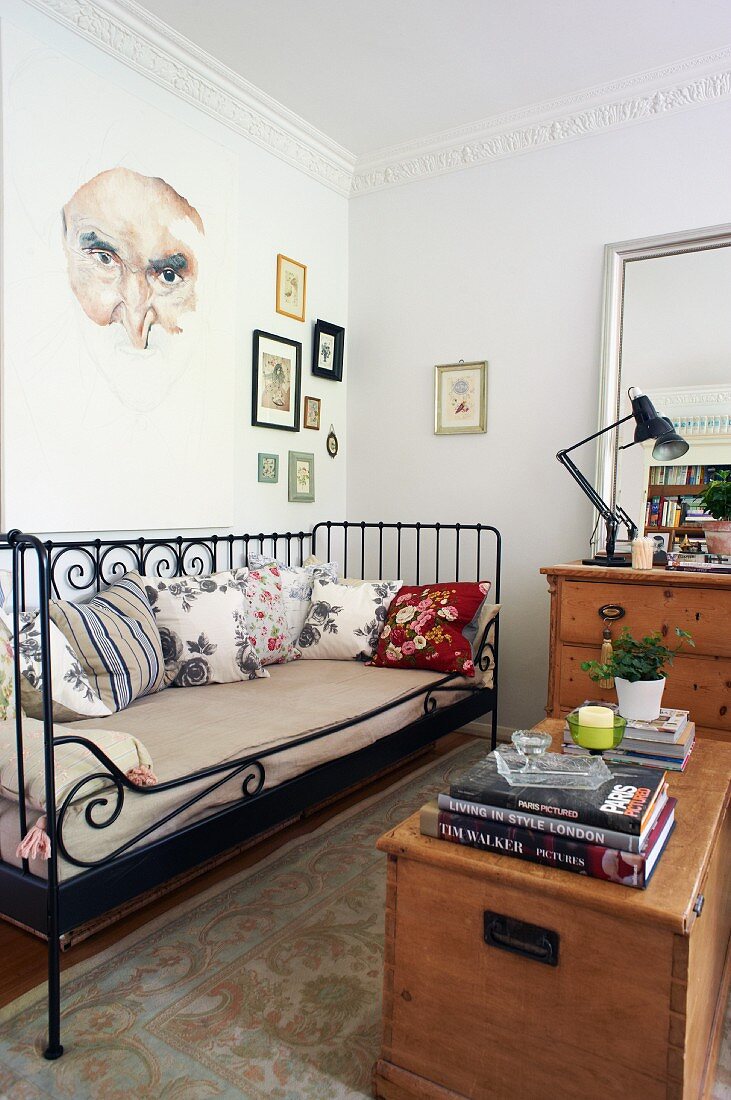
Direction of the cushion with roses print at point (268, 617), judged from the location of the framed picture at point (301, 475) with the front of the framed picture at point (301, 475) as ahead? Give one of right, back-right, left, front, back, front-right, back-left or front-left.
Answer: front-right

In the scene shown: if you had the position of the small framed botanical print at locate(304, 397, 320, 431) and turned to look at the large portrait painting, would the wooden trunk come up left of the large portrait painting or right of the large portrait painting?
left

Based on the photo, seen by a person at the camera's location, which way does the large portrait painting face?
facing the viewer and to the right of the viewer

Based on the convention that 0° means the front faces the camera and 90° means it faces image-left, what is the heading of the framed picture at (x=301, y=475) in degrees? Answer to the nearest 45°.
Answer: approximately 315°

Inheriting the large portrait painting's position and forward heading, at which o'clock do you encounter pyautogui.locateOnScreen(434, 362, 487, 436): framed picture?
The framed picture is roughly at 10 o'clock from the large portrait painting.

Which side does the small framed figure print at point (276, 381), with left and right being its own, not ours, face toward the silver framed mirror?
front

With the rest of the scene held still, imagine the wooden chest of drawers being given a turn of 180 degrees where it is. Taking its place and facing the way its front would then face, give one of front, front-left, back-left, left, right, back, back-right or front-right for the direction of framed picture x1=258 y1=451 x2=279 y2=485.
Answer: left

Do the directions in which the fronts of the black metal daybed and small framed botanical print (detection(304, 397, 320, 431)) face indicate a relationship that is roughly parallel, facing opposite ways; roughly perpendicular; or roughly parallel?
roughly parallel

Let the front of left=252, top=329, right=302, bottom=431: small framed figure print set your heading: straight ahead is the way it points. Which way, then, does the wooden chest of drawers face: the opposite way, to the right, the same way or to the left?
to the right

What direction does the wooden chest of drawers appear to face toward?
toward the camera

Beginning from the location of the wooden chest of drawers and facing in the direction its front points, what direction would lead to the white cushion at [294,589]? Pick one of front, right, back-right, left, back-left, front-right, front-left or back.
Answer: right

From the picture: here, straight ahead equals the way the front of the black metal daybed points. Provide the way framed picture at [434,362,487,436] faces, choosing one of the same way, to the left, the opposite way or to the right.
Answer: to the right

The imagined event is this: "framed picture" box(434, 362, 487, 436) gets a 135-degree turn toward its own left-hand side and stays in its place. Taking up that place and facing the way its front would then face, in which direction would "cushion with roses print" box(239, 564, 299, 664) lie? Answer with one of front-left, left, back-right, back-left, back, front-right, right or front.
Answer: back-right

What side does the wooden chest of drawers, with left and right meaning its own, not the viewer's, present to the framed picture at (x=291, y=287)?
right

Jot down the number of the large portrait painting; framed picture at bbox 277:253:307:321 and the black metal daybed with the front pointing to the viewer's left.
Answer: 0

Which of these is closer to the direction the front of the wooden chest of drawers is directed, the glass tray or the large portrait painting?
the glass tray

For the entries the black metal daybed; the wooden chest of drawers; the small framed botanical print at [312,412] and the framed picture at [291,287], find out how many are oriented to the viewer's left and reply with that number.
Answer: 0

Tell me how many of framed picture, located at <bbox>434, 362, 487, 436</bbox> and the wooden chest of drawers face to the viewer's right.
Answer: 0

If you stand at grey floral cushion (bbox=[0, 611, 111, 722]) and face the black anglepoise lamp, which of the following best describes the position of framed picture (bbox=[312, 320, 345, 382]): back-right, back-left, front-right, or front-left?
front-left
